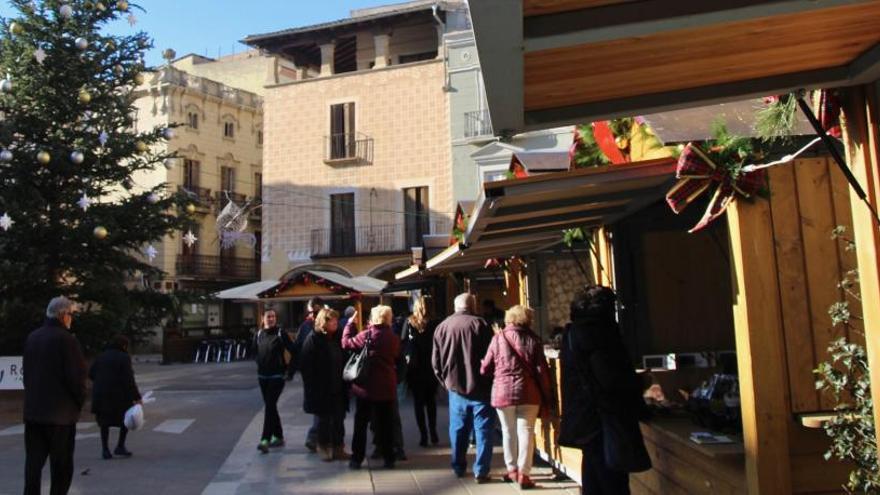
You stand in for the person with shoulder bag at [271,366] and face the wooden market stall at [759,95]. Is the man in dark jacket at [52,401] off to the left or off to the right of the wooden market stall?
right

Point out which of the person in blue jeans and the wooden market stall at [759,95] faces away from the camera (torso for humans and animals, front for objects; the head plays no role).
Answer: the person in blue jeans

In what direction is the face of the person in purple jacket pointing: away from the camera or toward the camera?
away from the camera

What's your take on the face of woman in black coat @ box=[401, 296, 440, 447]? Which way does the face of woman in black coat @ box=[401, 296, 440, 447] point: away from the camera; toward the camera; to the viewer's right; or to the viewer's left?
away from the camera

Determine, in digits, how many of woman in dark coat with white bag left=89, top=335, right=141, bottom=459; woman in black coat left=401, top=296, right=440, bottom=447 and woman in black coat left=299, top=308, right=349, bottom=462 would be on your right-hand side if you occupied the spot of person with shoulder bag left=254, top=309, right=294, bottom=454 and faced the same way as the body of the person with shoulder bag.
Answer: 1

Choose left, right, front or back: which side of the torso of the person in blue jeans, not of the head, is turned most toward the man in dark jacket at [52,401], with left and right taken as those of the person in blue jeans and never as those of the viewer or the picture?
left

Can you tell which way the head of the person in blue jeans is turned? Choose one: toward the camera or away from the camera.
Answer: away from the camera

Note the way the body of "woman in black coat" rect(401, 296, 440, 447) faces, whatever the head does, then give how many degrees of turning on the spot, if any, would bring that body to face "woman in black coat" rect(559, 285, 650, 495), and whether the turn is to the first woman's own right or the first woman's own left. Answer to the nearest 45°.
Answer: approximately 180°

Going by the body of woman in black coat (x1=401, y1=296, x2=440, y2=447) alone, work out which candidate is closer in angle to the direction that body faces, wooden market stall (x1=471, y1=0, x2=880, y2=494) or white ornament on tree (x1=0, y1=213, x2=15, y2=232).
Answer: the white ornament on tree

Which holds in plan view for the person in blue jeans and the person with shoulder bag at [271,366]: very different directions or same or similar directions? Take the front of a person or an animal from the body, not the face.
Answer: very different directions

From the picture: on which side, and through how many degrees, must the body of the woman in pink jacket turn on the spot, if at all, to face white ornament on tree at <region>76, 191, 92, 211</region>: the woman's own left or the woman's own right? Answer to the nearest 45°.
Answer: approximately 45° to the woman's own left

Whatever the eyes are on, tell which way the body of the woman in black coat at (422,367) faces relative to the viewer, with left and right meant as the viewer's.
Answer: facing away from the viewer

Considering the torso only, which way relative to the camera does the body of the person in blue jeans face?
away from the camera

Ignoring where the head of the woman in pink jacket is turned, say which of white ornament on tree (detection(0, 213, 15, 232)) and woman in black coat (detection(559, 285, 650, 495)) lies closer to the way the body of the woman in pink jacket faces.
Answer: the white ornament on tree

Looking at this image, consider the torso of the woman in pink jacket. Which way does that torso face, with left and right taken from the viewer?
facing away from the viewer
